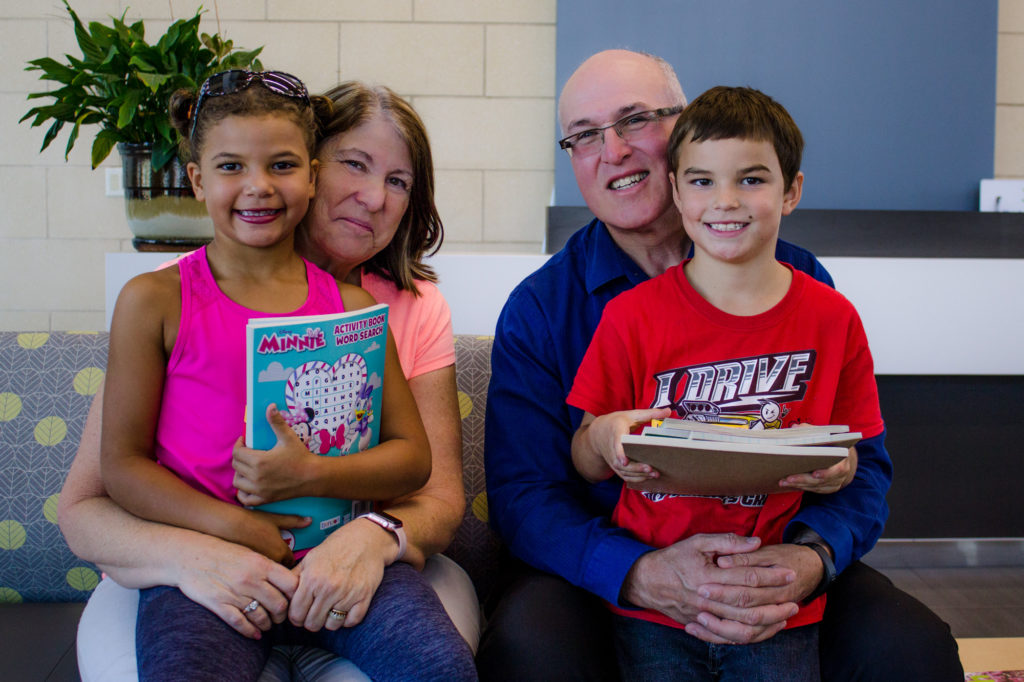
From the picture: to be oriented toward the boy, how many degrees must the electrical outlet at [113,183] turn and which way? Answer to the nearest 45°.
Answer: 0° — it already faces them

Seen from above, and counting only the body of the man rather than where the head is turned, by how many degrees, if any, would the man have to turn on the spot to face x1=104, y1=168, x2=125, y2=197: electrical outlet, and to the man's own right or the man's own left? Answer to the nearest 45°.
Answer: approximately 135° to the man's own right

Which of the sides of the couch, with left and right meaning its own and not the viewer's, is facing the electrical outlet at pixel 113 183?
back

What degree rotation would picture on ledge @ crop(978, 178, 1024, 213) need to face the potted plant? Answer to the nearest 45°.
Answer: approximately 45° to its right

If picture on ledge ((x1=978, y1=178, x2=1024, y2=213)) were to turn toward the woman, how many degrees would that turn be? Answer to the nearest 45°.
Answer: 0° — it already faces them

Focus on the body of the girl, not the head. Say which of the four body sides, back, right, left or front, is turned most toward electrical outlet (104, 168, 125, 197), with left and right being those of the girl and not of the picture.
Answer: back

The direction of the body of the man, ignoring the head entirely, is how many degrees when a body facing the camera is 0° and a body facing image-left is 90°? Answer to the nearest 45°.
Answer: approximately 0°
